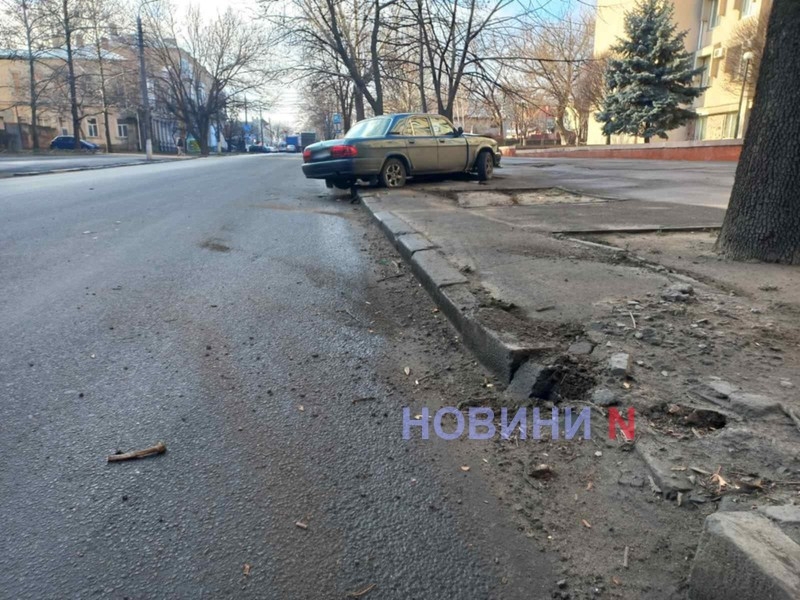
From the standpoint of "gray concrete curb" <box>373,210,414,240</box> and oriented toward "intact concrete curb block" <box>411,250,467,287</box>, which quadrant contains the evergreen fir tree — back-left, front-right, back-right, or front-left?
back-left

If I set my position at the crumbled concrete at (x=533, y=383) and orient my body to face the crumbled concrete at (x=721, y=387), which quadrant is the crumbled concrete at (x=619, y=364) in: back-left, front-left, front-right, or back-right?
front-left

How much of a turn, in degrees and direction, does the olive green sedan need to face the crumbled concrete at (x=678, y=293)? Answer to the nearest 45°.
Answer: approximately 135° to its right

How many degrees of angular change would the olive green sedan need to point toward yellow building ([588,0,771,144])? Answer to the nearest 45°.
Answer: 0° — it already faces it

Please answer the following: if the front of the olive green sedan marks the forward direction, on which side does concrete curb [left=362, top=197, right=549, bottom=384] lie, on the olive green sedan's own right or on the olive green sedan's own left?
on the olive green sedan's own right

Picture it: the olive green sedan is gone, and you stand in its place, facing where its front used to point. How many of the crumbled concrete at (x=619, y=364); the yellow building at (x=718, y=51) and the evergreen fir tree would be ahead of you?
2

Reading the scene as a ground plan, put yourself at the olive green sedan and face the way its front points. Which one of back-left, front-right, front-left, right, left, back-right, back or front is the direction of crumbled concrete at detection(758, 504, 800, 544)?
back-right

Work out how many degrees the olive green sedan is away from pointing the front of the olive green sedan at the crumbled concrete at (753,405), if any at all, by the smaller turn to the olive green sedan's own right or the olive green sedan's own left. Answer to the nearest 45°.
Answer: approximately 135° to the olive green sedan's own right

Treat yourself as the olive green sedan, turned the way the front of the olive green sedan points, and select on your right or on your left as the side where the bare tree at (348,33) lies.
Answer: on your left

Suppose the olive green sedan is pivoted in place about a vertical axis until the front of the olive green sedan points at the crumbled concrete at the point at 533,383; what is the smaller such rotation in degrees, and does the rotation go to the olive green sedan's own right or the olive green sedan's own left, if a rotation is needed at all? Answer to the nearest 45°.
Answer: approximately 135° to the olive green sedan's own right

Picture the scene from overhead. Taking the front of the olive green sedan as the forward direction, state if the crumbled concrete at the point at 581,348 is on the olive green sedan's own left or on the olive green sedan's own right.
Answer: on the olive green sedan's own right

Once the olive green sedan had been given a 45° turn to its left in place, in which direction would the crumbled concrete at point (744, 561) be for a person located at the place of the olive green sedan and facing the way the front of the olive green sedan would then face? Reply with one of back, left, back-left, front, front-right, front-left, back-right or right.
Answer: back

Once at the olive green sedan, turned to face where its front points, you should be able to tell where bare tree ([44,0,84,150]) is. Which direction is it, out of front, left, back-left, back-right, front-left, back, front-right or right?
left

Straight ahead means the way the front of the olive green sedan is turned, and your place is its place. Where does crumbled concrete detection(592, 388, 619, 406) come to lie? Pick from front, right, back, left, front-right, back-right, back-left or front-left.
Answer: back-right

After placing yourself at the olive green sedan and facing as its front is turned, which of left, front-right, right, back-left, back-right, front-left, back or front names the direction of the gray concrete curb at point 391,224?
back-right

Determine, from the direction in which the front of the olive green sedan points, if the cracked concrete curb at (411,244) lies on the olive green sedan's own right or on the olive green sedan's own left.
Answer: on the olive green sedan's own right

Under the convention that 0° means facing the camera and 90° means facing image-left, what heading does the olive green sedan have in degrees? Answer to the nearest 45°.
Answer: approximately 225°
